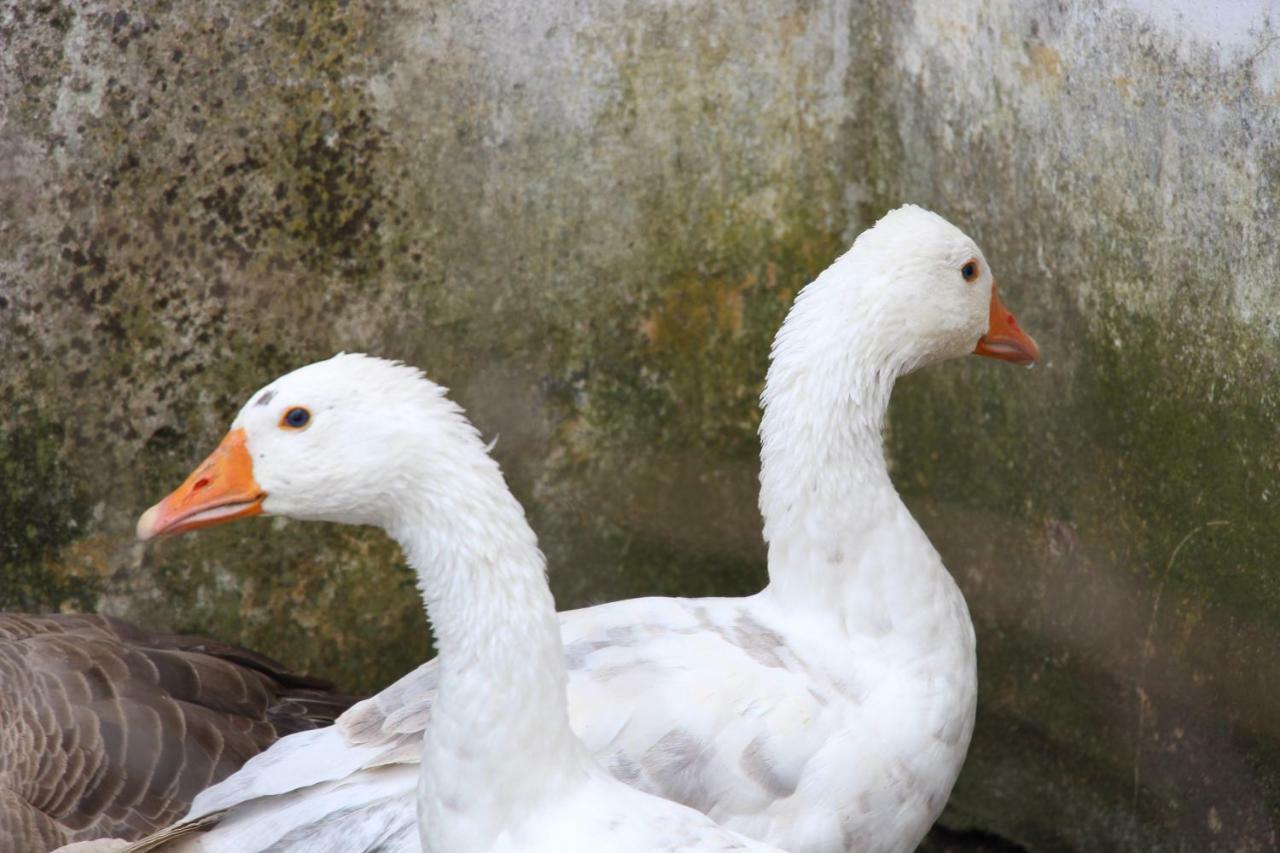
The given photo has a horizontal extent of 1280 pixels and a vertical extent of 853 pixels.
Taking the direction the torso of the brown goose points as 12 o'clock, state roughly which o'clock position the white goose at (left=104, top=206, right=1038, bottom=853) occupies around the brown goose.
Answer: The white goose is roughly at 7 o'clock from the brown goose.

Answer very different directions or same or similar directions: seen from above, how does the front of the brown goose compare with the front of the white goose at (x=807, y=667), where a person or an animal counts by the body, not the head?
very different directions

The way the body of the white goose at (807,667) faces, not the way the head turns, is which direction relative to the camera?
to the viewer's right

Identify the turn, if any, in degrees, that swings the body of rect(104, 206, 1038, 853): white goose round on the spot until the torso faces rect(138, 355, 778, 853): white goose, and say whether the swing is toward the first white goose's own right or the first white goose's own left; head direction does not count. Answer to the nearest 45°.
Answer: approximately 135° to the first white goose's own right

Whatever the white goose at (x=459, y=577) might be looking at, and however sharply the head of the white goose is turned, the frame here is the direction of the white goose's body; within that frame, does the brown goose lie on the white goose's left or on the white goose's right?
on the white goose's right

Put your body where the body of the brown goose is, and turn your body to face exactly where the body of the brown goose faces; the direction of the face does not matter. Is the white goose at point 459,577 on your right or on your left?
on your left

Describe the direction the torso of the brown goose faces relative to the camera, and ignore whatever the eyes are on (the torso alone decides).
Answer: to the viewer's left

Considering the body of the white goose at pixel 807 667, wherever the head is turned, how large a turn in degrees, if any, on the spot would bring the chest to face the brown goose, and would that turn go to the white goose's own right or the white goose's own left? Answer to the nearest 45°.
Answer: approximately 180°

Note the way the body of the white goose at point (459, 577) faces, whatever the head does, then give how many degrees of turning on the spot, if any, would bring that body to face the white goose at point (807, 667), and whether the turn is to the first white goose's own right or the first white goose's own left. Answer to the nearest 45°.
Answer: approximately 135° to the first white goose's own right

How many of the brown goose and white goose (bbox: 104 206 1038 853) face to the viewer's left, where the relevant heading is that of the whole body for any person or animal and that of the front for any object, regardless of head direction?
1

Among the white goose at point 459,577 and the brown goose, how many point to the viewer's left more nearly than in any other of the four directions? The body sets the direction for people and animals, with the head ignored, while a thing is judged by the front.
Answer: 2

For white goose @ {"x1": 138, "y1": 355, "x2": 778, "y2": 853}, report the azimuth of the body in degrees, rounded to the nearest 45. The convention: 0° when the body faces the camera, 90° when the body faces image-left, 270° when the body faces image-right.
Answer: approximately 90°
